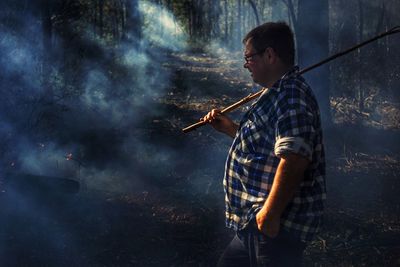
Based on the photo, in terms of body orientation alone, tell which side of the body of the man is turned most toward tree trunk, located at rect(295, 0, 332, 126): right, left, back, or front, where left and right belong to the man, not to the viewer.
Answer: right

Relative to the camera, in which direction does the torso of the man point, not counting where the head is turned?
to the viewer's left

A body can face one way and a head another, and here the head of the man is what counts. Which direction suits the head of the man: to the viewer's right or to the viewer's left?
to the viewer's left
